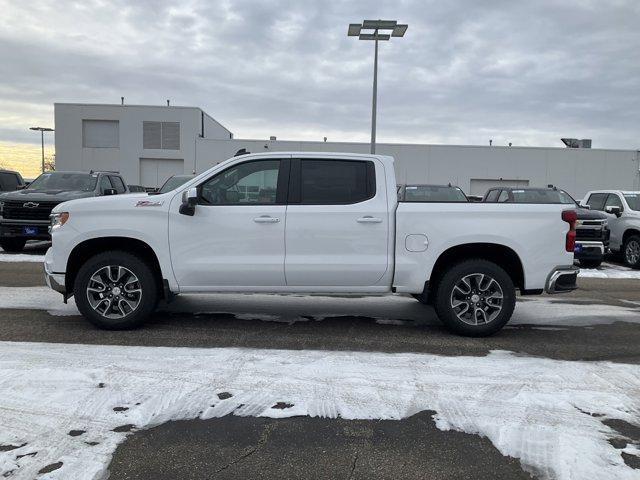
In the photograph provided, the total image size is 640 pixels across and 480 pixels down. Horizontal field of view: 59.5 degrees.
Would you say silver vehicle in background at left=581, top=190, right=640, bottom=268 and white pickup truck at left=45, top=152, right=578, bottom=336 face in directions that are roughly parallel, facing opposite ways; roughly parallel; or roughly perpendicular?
roughly perpendicular

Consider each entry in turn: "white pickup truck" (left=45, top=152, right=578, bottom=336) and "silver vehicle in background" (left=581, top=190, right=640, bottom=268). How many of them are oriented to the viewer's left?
1

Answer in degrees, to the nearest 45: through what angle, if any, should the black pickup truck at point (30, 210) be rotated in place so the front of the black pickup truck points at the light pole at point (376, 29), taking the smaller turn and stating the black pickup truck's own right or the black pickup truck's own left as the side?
approximately 135° to the black pickup truck's own left

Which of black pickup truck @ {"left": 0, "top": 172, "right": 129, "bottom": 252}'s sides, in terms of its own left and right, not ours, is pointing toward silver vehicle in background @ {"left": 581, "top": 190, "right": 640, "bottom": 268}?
left

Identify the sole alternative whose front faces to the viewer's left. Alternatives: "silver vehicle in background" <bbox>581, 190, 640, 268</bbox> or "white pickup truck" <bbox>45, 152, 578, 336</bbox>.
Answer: the white pickup truck

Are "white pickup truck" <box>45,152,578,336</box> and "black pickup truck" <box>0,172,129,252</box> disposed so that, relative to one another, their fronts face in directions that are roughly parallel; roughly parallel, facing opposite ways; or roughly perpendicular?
roughly perpendicular

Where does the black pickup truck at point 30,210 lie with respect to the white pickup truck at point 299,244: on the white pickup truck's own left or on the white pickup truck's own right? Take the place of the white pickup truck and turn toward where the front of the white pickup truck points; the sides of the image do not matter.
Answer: on the white pickup truck's own right

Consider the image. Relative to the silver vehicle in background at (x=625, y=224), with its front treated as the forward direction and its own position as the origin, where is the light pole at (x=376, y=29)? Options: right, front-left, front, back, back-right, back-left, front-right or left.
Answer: back-right

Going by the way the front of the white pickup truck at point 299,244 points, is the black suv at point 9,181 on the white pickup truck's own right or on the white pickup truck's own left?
on the white pickup truck's own right

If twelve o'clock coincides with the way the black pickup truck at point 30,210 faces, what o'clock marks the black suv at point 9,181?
the black suv at point 9,181 is roughly at 4 o'clock from the black pickup truck at point 30,210.

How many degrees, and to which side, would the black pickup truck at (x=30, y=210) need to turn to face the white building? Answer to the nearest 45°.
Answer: approximately 180°

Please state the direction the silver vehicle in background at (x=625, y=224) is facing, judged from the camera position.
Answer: facing the viewer and to the right of the viewer

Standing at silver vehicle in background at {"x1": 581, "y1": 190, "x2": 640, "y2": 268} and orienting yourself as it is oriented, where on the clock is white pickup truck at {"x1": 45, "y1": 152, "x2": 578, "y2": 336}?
The white pickup truck is roughly at 2 o'clock from the silver vehicle in background.

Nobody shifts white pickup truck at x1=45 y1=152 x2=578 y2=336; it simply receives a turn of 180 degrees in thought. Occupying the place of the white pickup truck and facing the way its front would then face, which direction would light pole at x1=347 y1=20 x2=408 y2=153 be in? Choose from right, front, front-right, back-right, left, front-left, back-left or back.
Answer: left

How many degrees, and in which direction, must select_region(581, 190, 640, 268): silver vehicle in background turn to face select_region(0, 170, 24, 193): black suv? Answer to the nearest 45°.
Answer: approximately 135° to its right

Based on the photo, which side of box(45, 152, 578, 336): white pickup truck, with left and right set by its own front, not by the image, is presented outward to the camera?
left
